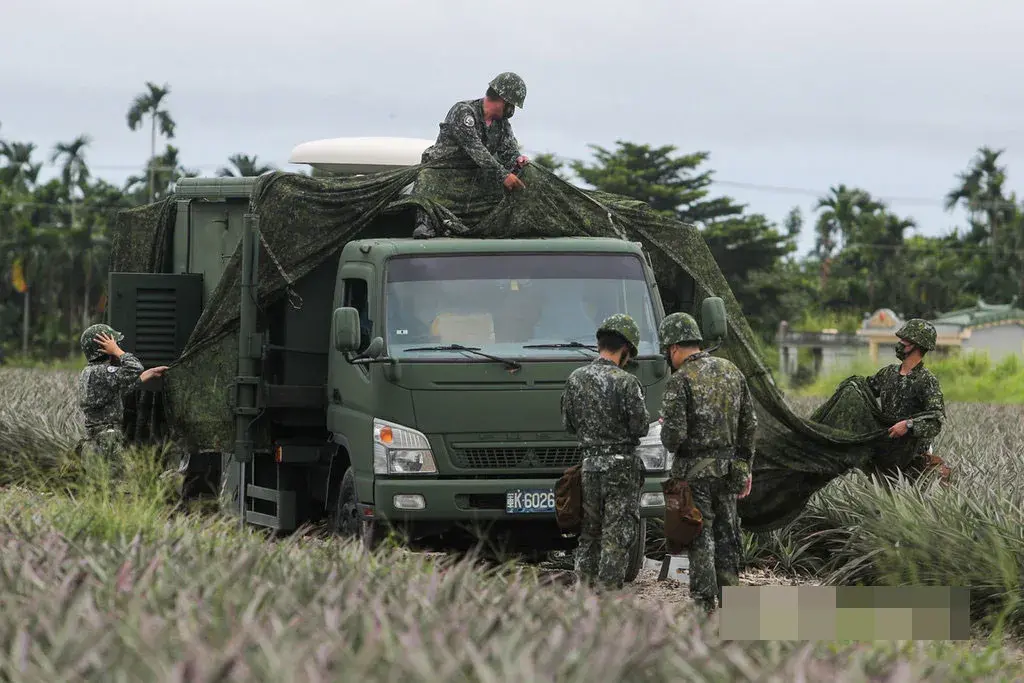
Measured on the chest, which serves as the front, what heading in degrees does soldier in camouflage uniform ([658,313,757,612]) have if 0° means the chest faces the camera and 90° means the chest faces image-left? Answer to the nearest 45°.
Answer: approximately 135°

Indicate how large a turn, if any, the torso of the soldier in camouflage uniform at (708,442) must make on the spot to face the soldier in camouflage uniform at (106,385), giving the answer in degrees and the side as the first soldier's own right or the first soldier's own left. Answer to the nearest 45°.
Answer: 0° — they already face them

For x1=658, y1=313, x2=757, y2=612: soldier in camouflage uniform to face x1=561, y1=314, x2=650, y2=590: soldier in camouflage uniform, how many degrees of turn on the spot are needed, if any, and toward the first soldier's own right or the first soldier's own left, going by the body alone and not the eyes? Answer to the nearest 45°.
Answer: approximately 45° to the first soldier's own left

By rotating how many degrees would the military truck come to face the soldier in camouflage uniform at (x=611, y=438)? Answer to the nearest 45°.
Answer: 0° — it already faces them

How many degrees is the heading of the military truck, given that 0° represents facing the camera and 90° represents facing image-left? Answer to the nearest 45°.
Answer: approximately 315°
